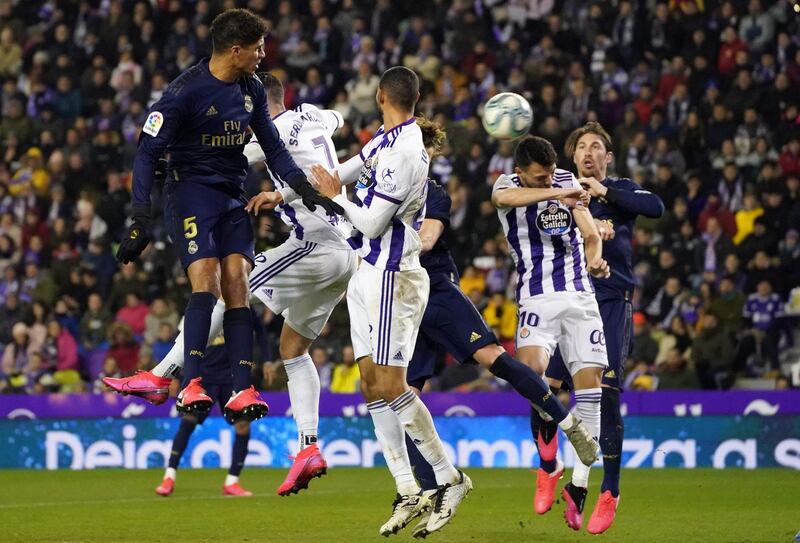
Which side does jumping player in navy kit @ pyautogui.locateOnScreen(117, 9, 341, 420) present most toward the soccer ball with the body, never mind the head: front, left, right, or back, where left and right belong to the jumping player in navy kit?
left

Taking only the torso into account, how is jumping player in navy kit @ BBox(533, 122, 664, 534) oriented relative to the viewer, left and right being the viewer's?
facing the viewer and to the left of the viewer

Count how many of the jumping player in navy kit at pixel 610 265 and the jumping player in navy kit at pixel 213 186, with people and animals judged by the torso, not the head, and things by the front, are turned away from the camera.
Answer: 0

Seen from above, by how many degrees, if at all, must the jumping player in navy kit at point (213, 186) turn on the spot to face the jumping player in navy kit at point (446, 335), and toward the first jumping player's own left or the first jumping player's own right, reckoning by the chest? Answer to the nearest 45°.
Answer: approximately 45° to the first jumping player's own left

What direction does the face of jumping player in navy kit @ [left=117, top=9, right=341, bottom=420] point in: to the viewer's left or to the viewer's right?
to the viewer's right

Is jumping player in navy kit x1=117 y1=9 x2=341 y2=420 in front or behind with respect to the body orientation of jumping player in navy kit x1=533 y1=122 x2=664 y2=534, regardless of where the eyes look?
in front

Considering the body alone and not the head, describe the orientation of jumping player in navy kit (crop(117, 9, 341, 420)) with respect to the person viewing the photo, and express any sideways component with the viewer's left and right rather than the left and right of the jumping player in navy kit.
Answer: facing the viewer and to the right of the viewer
